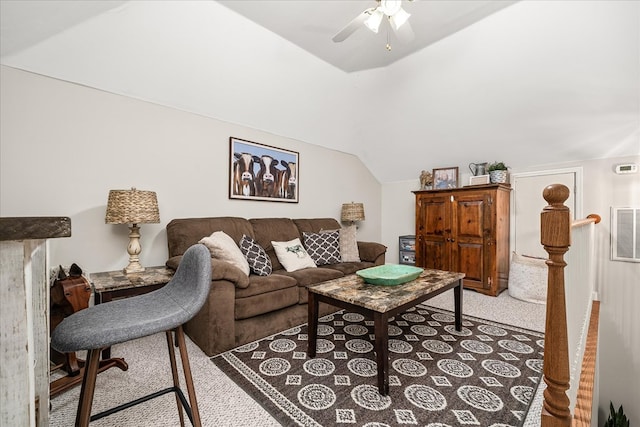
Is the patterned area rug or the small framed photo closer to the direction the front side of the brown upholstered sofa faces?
the patterned area rug

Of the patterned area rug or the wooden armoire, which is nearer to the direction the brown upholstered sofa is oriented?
the patterned area rug

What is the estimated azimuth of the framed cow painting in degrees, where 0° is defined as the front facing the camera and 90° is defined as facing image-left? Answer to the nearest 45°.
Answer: approximately 315°

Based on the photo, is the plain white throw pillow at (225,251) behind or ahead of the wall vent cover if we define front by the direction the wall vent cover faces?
ahead

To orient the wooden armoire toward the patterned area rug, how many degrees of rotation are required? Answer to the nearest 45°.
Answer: approximately 45° to its left

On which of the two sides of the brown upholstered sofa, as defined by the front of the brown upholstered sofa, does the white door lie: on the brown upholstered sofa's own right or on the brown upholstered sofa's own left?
on the brown upholstered sofa's own left

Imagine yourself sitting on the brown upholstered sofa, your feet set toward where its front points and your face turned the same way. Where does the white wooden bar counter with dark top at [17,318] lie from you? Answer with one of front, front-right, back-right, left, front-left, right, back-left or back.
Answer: front-right

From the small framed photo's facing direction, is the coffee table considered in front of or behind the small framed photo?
in front
